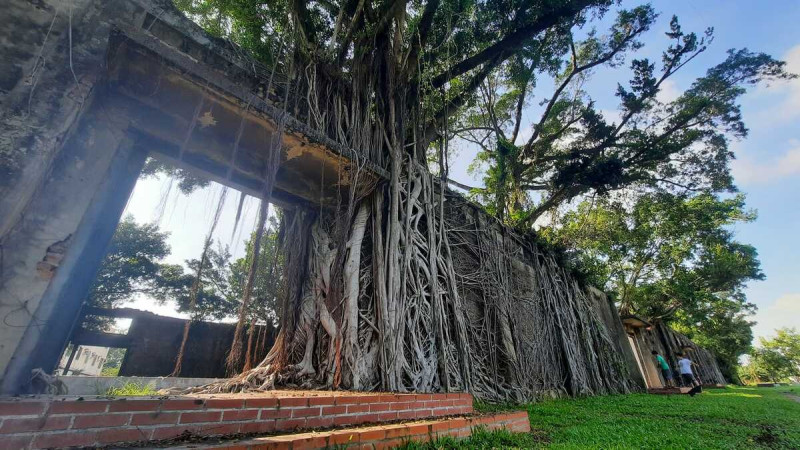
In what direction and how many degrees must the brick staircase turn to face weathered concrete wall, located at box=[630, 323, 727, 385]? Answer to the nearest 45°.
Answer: approximately 90° to its left

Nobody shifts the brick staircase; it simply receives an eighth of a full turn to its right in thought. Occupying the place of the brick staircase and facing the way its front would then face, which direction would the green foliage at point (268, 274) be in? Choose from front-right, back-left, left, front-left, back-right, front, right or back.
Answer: back

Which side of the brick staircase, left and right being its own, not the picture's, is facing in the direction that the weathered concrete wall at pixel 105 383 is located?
back

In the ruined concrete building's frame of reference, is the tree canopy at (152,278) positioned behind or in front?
behind

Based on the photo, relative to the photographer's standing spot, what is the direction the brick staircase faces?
facing the viewer and to the right of the viewer

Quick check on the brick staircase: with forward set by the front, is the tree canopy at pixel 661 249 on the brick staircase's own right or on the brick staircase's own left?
on the brick staircase's own left

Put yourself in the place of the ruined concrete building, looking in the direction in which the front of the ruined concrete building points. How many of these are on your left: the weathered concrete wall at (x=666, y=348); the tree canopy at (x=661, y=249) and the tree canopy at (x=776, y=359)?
3
